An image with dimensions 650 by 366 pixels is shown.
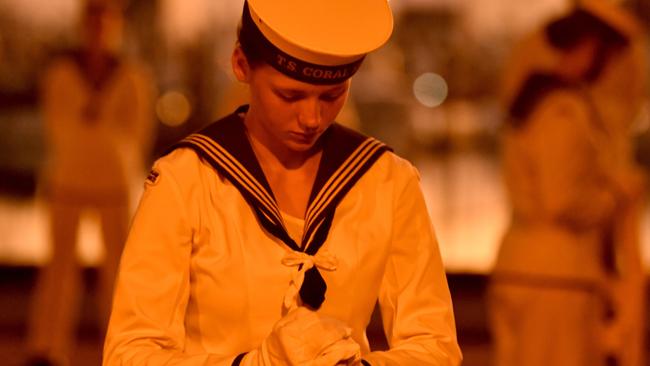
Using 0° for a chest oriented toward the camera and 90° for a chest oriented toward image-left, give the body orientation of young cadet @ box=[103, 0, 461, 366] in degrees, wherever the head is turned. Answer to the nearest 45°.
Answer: approximately 0°

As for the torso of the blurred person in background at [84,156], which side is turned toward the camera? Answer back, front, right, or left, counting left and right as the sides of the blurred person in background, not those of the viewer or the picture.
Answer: front

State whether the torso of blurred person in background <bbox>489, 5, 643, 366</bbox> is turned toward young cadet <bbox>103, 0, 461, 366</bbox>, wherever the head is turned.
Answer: no

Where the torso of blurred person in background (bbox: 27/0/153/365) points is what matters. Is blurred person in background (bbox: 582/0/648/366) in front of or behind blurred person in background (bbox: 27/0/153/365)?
in front

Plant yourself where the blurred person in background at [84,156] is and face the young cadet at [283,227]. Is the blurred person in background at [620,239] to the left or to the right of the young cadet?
left

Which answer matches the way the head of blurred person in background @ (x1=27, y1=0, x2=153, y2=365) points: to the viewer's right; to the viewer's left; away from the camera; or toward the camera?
toward the camera
